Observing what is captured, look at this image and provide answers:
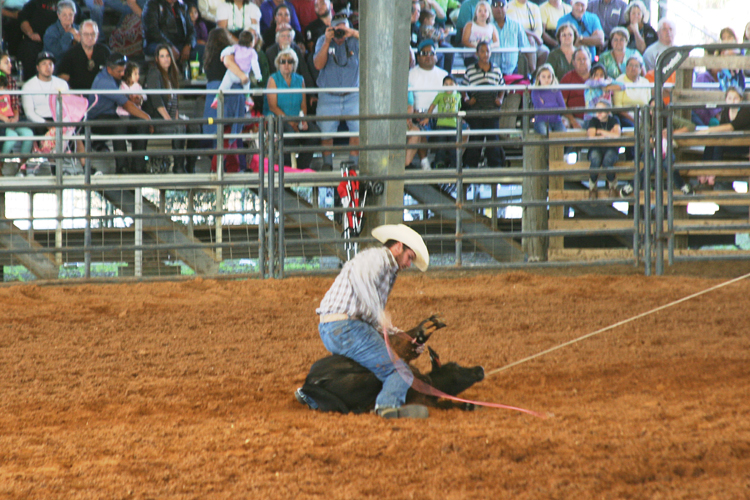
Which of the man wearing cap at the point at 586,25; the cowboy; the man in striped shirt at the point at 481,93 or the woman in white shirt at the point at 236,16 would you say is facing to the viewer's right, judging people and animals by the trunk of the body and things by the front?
the cowboy

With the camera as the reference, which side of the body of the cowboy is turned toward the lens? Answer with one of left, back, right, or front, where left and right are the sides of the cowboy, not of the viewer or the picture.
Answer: right

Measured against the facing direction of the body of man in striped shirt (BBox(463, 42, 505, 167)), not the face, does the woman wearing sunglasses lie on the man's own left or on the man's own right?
on the man's own right

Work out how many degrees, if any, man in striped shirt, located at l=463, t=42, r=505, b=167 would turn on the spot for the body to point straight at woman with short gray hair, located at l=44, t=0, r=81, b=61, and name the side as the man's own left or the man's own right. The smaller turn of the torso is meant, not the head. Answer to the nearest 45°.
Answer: approximately 90° to the man's own right

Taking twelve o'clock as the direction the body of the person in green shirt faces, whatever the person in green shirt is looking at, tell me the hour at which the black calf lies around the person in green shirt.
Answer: The black calf is roughly at 12 o'clock from the person in green shirt.

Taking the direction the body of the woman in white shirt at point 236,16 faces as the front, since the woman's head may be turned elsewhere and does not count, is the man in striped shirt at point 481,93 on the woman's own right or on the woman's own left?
on the woman's own left

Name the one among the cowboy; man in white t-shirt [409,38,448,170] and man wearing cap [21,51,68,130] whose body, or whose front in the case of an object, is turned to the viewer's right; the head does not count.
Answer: the cowboy

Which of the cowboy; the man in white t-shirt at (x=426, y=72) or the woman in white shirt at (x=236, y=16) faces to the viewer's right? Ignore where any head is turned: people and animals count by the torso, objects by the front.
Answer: the cowboy
